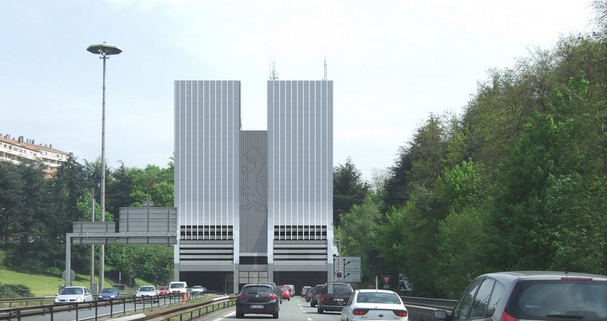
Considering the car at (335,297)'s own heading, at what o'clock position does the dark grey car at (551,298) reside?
The dark grey car is roughly at 6 o'clock from the car.

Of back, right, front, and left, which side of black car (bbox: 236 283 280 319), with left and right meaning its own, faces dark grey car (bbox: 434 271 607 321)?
back

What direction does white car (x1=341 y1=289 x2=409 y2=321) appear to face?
away from the camera

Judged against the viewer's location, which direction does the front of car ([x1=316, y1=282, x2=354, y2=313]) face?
facing away from the viewer

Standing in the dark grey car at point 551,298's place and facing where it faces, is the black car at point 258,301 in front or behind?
in front

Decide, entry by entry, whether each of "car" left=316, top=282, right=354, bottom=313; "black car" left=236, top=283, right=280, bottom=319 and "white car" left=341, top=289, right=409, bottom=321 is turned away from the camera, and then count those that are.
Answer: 3

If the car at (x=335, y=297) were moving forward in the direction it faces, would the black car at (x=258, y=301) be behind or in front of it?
behind

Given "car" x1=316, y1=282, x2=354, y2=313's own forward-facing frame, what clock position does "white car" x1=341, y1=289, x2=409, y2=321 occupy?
The white car is roughly at 6 o'clock from the car.

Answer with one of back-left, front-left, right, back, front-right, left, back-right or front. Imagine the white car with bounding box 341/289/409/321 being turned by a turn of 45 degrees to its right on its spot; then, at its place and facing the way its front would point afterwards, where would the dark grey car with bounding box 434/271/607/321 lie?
back-right

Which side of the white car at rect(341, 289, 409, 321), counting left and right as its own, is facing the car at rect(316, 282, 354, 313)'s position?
front

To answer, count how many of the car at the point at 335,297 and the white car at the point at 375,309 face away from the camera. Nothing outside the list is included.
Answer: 2

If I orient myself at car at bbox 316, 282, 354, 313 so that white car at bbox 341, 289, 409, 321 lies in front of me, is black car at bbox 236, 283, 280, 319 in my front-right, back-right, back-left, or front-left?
front-right

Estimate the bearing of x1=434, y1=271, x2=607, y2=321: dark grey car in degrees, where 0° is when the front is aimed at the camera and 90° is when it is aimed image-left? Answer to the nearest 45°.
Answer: approximately 135°
